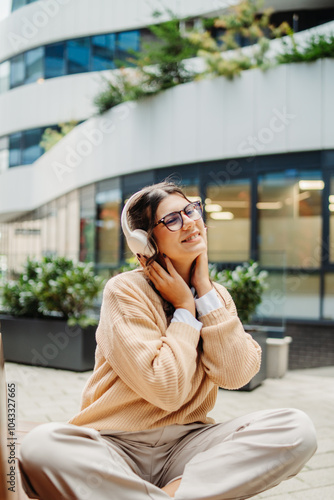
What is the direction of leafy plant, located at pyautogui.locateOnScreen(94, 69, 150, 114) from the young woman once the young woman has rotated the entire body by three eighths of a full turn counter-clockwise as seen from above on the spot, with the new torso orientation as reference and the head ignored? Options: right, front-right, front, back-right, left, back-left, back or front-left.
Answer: front

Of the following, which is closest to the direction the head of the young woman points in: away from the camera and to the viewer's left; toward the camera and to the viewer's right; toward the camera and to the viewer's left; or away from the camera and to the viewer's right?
toward the camera and to the viewer's right

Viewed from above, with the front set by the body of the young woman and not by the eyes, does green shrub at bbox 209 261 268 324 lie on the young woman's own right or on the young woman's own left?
on the young woman's own left

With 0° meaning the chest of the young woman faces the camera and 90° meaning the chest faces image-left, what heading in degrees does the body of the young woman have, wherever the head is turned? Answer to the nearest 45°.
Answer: approximately 315°

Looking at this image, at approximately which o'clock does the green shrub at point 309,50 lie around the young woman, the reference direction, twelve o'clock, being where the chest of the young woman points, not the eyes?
The green shrub is roughly at 8 o'clock from the young woman.

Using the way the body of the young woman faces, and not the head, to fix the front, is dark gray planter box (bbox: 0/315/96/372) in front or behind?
behind

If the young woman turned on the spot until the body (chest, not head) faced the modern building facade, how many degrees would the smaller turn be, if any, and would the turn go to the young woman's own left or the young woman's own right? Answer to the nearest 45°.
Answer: approximately 135° to the young woman's own left

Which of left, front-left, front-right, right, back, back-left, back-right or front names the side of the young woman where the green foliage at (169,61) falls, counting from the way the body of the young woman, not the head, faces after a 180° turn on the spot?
front-right
